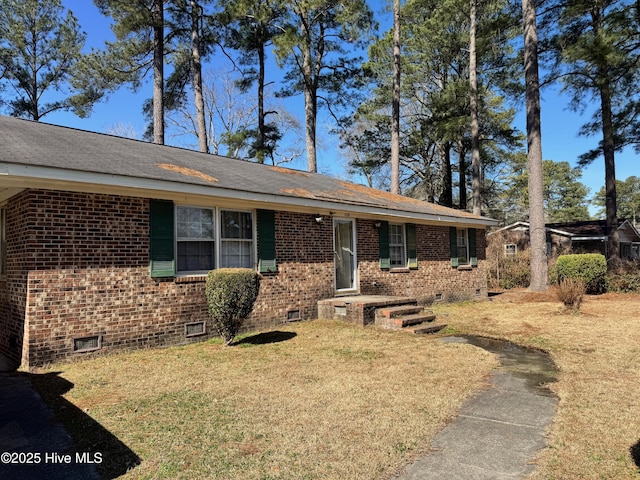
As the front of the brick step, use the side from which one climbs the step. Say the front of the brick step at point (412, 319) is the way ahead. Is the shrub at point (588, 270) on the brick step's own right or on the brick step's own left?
on the brick step's own left

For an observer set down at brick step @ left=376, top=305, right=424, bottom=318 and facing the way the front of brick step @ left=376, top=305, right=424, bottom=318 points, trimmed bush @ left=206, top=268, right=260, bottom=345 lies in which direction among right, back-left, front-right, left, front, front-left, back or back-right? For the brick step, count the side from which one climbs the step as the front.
right

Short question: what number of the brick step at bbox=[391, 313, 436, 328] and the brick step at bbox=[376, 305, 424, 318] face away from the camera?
0

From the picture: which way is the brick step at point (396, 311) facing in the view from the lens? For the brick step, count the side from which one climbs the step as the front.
facing the viewer and to the right of the viewer

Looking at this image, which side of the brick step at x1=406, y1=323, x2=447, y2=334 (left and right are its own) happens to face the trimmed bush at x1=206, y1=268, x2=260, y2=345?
right

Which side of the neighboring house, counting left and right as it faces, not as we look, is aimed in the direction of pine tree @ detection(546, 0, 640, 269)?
front

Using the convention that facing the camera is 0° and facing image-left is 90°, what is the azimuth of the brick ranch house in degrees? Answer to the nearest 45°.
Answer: approximately 315°

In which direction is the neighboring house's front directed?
toward the camera

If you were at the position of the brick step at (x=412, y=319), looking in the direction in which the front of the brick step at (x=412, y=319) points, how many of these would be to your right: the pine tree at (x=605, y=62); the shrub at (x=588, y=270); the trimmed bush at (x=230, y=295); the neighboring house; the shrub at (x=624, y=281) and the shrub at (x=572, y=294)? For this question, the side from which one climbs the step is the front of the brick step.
1

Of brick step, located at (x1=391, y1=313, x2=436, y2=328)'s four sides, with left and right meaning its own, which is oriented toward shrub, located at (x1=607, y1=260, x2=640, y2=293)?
left

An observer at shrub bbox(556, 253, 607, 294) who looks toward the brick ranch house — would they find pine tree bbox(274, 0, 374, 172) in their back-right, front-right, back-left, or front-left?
front-right

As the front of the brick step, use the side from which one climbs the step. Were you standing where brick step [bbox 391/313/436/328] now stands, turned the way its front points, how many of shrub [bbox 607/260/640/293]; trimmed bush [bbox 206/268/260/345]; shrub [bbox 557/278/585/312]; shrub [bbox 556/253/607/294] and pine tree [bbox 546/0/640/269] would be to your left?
4
